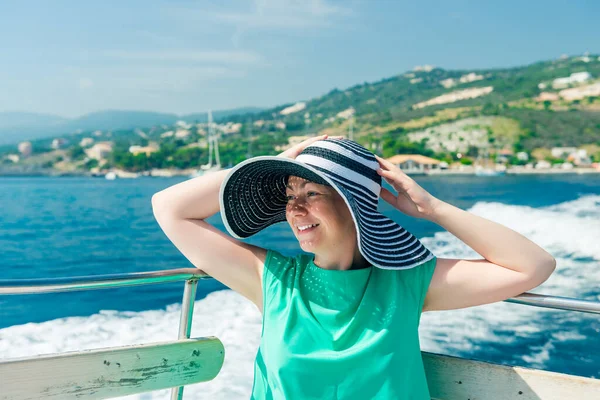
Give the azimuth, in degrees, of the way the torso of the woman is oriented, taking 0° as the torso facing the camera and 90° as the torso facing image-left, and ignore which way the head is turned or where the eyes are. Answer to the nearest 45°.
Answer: approximately 0°

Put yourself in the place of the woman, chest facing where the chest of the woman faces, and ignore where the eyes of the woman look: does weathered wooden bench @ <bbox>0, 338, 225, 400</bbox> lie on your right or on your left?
on your right
